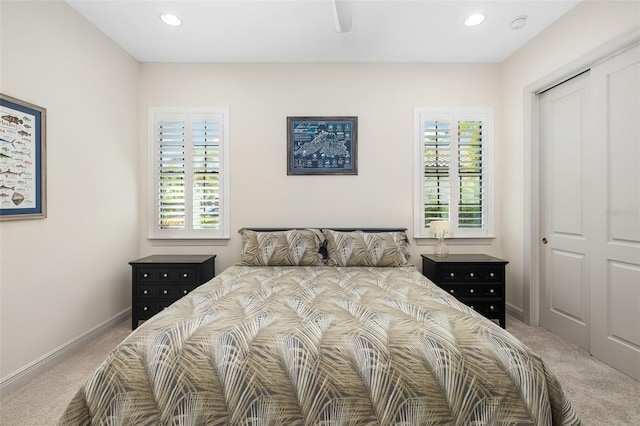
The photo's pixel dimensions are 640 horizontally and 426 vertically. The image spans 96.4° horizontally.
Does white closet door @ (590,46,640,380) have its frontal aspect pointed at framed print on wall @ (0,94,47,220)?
yes

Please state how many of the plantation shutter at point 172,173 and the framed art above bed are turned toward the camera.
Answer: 2

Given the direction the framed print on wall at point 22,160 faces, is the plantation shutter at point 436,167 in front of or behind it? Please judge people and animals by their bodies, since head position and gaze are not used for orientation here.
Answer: in front

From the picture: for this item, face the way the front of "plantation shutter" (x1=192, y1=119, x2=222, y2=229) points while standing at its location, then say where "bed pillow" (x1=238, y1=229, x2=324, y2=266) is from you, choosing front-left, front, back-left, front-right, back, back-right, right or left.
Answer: front-left

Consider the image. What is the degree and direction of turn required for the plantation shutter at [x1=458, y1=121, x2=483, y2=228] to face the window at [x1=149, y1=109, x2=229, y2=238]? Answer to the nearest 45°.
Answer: approximately 45° to its right

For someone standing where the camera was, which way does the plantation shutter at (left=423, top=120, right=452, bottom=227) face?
facing the viewer

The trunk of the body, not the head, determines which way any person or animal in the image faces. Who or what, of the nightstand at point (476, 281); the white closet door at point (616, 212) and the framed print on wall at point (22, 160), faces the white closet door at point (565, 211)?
the framed print on wall

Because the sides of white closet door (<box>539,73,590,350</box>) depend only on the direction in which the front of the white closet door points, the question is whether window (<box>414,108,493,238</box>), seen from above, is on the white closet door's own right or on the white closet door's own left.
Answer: on the white closet door's own right

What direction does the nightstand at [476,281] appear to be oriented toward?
toward the camera

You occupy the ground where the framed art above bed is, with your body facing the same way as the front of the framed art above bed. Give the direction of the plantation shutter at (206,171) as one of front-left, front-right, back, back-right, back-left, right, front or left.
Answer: right

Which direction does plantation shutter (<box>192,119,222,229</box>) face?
toward the camera

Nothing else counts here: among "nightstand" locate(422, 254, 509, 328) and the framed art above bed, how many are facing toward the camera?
2

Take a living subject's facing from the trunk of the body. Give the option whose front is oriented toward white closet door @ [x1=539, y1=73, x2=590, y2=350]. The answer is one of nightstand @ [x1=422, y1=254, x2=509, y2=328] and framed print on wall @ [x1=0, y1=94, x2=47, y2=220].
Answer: the framed print on wall

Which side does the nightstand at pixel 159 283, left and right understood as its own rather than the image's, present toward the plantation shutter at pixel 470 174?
left

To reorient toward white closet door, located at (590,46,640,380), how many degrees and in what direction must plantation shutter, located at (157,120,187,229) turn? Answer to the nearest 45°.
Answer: approximately 45° to its left

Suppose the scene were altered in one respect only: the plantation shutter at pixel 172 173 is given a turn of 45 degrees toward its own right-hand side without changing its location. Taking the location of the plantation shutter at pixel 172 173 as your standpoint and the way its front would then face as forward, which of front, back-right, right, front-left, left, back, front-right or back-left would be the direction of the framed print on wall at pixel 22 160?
front

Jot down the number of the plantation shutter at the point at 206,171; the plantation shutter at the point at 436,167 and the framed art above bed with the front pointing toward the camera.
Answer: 3
